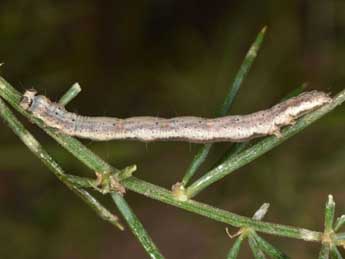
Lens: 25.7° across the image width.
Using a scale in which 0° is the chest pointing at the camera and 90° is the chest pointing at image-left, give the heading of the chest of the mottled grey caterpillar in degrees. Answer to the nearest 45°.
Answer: approximately 90°
